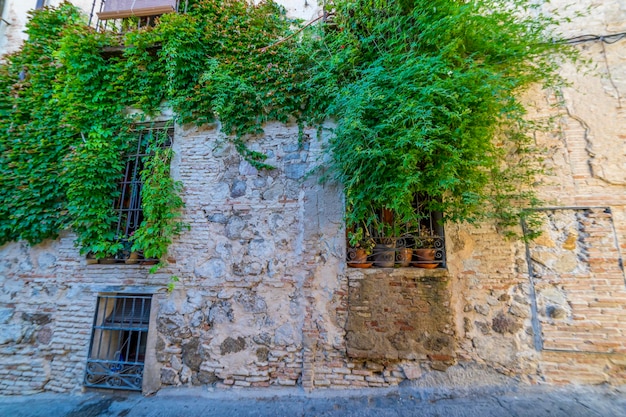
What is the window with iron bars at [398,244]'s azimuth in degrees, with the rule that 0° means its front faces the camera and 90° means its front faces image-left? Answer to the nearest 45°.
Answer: approximately 0°

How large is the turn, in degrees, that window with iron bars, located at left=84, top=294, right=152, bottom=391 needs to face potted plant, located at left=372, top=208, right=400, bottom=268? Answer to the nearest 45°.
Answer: approximately 45° to its left

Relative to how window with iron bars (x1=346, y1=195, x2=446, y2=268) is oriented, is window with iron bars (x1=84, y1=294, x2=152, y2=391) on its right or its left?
on its right

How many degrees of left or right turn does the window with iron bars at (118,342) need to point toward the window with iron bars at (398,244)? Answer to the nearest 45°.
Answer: approximately 45° to its left

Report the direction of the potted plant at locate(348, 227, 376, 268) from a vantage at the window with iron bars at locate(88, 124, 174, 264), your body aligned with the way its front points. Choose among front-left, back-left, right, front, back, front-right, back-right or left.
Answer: front-left

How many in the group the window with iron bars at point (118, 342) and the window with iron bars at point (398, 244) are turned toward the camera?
2

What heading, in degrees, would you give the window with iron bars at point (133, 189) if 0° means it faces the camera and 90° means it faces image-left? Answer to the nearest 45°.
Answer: approximately 0°
